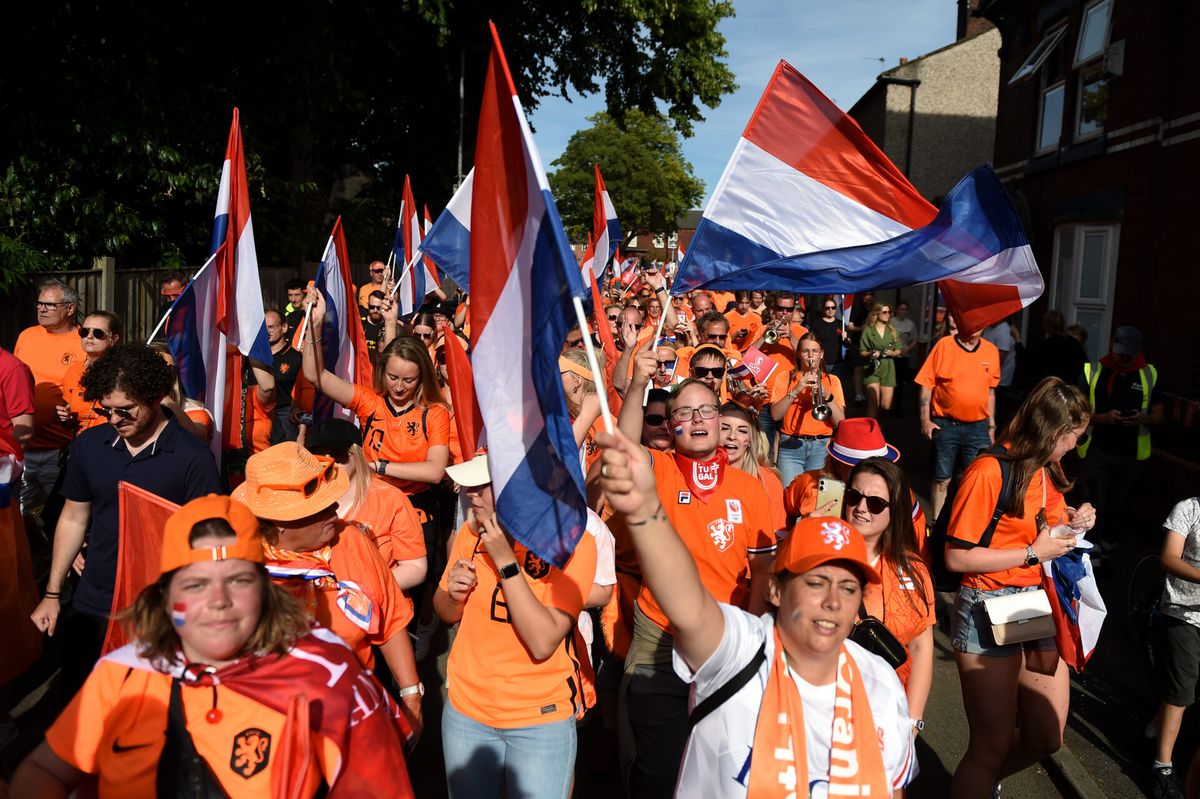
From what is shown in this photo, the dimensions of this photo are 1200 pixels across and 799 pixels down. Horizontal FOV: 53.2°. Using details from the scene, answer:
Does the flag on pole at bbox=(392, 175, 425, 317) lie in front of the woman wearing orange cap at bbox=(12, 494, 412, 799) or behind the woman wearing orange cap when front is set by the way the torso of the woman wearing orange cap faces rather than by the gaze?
behind

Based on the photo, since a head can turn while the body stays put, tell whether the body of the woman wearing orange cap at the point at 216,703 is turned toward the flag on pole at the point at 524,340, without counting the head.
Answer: no

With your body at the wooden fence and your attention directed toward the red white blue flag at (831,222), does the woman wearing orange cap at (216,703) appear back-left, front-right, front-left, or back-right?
front-right

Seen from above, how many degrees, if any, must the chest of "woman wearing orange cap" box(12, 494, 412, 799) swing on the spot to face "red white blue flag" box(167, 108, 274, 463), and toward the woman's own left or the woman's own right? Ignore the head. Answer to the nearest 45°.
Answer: approximately 180°

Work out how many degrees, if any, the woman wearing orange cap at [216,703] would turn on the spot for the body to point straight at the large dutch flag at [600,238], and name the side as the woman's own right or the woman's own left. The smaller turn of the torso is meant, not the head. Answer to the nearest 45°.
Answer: approximately 135° to the woman's own left

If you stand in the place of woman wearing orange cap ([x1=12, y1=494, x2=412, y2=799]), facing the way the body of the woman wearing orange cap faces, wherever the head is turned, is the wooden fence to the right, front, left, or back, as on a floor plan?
back

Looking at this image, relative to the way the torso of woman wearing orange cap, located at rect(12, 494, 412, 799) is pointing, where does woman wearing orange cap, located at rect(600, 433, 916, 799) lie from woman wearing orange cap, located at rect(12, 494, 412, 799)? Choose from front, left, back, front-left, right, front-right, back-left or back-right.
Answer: left

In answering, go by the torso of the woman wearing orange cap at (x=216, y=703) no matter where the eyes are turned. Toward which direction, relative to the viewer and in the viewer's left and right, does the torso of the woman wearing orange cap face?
facing the viewer

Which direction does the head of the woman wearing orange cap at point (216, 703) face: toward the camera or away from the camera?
toward the camera

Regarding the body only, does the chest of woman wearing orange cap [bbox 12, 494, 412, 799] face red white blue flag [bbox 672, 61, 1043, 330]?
no
